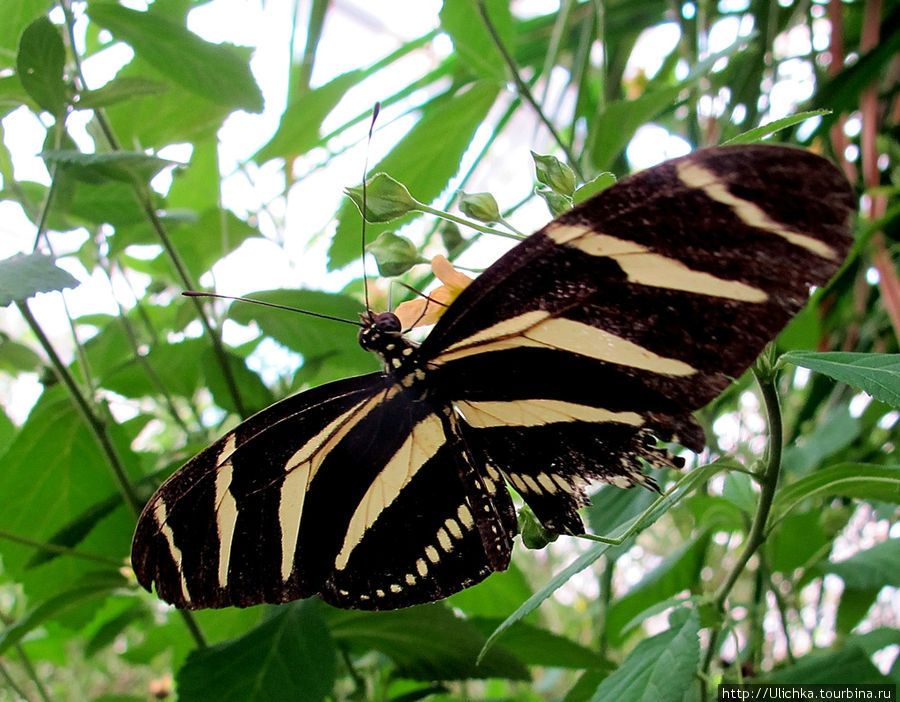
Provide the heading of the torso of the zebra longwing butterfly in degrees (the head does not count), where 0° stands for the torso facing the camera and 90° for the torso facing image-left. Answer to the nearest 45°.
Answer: approximately 135°
